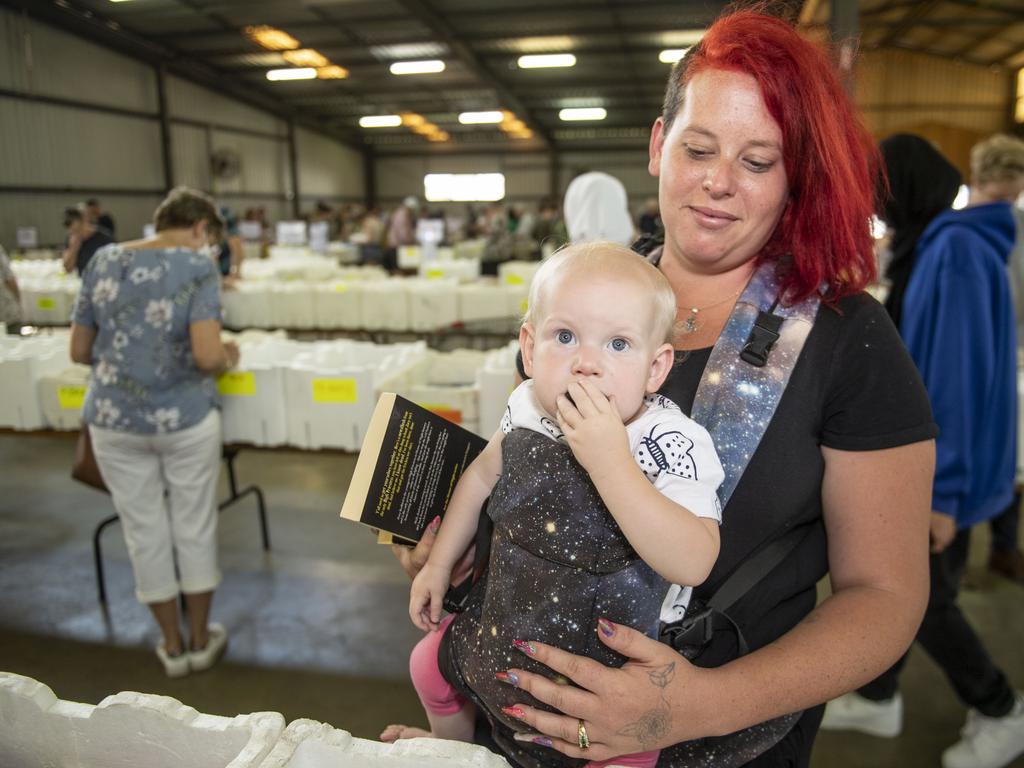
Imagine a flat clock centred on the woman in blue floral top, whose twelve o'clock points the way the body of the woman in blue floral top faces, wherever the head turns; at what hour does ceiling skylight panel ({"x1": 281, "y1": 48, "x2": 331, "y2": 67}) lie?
The ceiling skylight panel is roughly at 11 o'clock from the woman in blue floral top.

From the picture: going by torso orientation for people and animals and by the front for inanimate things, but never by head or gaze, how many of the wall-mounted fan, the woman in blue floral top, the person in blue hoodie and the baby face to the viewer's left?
1

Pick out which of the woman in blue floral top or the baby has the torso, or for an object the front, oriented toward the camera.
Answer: the baby

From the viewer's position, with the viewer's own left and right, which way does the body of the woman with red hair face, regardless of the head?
facing the viewer and to the left of the viewer

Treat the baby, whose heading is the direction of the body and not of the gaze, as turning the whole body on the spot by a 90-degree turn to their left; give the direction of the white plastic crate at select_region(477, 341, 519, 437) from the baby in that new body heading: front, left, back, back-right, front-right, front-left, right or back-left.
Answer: left

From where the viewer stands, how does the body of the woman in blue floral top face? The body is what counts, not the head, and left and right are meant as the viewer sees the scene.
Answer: facing away from the viewer and to the right of the viewer

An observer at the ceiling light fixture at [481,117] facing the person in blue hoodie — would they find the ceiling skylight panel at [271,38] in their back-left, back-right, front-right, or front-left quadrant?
front-right

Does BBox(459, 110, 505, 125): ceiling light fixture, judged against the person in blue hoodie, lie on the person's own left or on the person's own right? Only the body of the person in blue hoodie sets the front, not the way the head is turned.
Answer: on the person's own right

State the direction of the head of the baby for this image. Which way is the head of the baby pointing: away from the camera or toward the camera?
toward the camera

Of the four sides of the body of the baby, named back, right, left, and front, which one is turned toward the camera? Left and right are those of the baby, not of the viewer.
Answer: front

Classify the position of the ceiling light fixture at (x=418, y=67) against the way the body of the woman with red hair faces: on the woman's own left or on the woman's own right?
on the woman's own right

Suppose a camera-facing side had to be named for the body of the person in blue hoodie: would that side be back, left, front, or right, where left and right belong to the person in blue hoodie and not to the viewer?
left

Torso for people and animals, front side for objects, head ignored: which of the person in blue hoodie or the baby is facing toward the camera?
the baby
